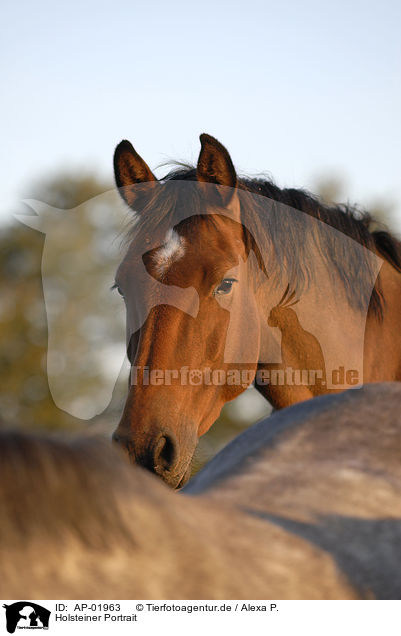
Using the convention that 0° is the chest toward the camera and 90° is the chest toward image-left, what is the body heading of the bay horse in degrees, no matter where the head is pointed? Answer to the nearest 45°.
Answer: approximately 45°

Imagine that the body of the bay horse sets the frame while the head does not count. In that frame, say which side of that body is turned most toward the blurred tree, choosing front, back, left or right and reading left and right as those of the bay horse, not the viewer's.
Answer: right
